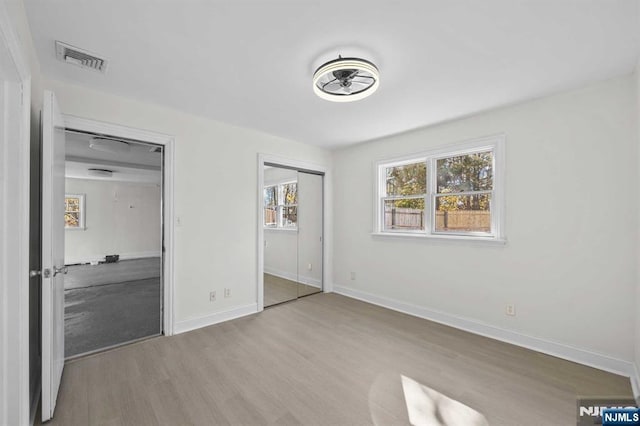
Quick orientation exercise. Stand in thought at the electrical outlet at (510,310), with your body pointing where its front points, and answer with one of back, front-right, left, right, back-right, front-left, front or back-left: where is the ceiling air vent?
front-right

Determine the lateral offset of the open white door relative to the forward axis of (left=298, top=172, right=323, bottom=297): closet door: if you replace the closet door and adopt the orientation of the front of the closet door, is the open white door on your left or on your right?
on your right

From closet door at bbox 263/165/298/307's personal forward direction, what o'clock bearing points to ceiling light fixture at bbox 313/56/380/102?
The ceiling light fixture is roughly at 1 o'clock from the closet door.

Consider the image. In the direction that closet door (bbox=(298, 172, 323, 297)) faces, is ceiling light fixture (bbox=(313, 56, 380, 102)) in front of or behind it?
in front

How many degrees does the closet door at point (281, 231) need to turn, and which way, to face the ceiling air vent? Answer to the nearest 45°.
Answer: approximately 90° to its right

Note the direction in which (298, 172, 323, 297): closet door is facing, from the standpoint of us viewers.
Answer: facing the viewer and to the right of the viewer

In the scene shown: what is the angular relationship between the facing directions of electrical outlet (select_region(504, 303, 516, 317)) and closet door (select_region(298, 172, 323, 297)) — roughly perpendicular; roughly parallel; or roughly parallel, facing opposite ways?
roughly perpendicular

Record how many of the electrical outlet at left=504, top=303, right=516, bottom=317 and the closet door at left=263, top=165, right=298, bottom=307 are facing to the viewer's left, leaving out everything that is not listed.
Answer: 0

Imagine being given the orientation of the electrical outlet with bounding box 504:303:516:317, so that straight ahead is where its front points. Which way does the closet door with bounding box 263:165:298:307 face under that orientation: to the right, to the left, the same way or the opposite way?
to the left

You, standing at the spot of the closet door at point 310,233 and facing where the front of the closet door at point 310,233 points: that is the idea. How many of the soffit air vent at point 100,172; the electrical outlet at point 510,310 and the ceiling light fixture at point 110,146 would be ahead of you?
1

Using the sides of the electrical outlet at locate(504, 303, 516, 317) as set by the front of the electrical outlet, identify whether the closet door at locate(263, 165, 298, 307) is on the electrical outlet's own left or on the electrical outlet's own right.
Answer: on the electrical outlet's own right
